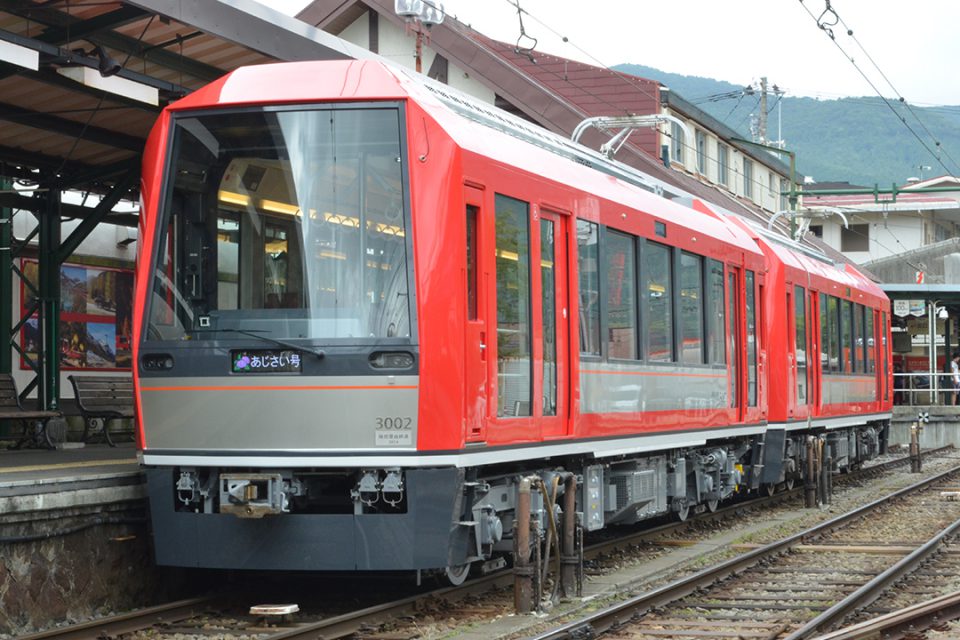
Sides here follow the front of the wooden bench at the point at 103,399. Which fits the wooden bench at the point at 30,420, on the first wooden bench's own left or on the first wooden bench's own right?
on the first wooden bench's own right

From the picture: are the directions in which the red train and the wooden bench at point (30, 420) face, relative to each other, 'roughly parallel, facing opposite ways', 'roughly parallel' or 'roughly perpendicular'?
roughly perpendicular

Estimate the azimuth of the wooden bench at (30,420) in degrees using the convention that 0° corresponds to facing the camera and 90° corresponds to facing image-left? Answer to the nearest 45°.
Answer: approximately 315°

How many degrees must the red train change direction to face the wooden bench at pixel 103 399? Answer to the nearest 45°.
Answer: approximately 90° to its right

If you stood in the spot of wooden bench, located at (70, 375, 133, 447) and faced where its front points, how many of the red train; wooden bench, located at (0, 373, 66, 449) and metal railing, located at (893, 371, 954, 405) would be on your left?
2

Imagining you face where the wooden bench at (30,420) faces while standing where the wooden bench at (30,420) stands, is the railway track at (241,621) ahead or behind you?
ahead

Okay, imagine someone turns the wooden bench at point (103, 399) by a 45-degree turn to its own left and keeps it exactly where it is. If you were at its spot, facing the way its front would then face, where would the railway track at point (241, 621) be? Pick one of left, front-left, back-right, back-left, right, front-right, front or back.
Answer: right

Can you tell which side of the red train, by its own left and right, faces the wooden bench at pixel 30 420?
right

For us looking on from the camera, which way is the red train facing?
facing the viewer and to the left of the viewer

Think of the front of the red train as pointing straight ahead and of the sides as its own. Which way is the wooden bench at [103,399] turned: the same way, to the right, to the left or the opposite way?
to the left

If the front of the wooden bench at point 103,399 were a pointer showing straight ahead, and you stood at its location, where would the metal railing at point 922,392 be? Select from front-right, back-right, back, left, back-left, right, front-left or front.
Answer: left

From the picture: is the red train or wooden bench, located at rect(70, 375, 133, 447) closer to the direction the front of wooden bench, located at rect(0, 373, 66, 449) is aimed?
the red train
